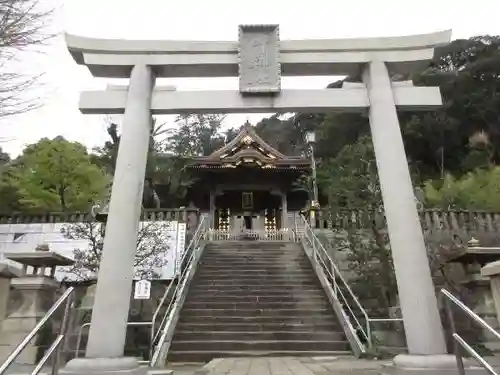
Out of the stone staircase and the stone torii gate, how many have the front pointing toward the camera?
2

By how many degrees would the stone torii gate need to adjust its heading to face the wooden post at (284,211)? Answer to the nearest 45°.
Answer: approximately 180°

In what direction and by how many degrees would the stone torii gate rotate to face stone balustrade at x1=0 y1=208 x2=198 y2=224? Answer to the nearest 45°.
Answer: approximately 135° to its right

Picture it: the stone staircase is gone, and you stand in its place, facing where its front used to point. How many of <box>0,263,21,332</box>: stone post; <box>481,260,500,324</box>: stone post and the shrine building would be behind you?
1

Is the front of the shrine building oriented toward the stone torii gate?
yes

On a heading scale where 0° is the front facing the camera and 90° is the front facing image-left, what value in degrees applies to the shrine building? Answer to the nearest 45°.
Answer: approximately 0°

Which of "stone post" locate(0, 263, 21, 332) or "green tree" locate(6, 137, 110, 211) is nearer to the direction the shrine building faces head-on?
the stone post

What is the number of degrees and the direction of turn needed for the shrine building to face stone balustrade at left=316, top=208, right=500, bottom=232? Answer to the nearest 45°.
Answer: approximately 45° to its left

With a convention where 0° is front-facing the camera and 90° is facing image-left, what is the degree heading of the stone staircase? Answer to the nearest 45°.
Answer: approximately 0°

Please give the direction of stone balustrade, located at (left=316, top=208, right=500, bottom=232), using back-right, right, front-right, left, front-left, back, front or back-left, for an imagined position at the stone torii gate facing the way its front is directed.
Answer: back-left
